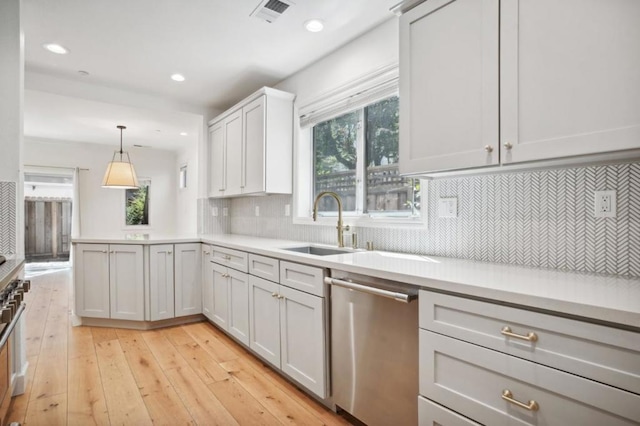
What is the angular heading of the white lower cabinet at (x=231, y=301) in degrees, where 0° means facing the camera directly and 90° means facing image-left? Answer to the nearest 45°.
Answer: approximately 45°

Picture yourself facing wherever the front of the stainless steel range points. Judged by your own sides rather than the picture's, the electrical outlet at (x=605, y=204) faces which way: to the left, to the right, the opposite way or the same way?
the opposite way

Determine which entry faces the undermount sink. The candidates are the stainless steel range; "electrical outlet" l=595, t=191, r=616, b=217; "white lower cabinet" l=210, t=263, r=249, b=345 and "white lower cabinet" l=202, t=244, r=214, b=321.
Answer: the stainless steel range

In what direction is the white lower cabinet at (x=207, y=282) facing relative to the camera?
to the viewer's left

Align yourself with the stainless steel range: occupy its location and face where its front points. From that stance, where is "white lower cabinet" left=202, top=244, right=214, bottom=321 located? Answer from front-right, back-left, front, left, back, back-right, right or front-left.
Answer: front-left

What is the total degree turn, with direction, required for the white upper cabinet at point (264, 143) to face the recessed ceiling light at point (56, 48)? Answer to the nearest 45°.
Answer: approximately 45° to its right

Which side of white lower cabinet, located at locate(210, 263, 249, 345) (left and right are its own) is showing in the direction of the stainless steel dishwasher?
left

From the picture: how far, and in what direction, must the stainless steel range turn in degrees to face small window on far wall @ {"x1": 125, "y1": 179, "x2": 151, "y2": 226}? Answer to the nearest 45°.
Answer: approximately 90° to its left

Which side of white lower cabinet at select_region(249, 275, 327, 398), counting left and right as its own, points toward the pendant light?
right

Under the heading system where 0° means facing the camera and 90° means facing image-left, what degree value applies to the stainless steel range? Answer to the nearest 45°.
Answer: approximately 270°

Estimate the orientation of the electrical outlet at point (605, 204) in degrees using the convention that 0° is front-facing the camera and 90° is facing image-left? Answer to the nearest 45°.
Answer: approximately 0°
